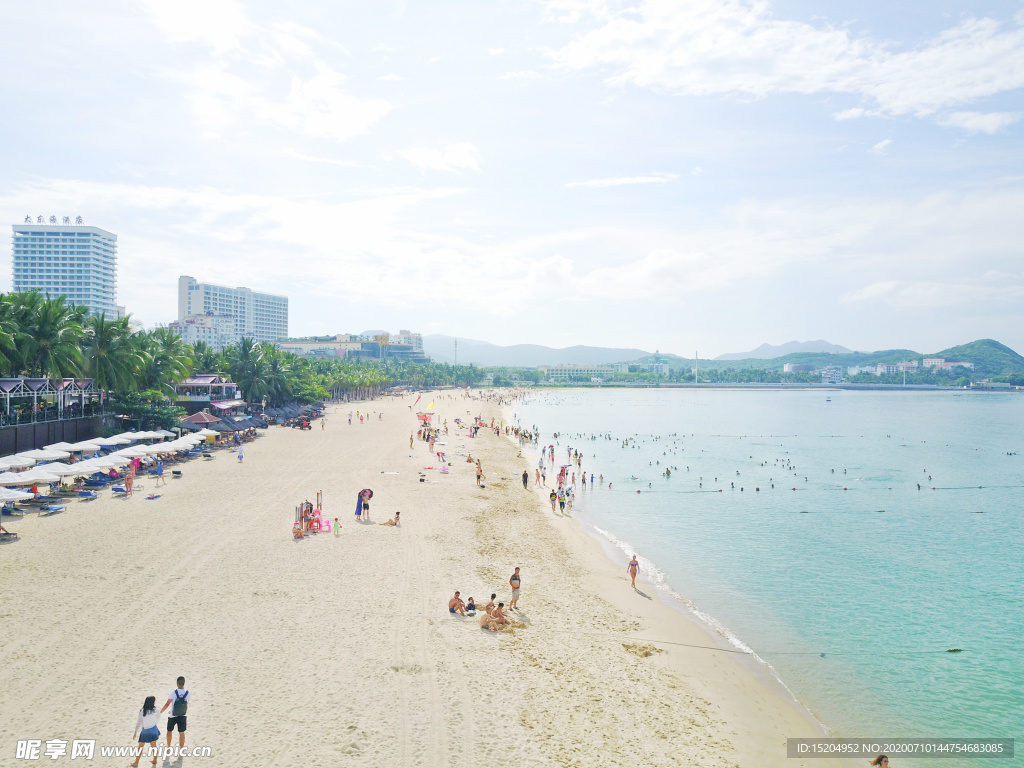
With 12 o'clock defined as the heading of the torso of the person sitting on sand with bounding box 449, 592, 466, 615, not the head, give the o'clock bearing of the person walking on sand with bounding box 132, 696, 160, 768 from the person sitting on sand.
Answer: The person walking on sand is roughly at 4 o'clock from the person sitting on sand.

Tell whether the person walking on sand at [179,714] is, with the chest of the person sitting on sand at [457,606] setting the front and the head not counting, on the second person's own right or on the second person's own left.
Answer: on the second person's own right

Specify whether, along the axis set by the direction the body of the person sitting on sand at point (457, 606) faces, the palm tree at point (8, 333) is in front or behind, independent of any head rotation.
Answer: behind

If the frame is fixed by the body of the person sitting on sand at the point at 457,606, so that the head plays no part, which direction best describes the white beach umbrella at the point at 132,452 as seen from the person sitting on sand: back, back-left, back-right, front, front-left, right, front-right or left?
back-left

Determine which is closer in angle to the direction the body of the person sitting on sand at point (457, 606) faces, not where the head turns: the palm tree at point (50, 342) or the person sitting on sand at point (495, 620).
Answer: the person sitting on sand

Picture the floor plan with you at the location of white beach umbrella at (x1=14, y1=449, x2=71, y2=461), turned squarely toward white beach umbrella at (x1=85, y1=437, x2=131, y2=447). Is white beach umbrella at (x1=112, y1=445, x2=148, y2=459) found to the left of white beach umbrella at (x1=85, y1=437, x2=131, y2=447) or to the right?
right

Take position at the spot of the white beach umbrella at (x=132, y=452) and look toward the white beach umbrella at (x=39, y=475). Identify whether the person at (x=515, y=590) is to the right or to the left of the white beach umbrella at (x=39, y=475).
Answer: left

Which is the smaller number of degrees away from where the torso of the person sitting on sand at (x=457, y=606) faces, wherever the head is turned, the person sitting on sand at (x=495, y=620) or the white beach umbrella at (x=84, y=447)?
the person sitting on sand

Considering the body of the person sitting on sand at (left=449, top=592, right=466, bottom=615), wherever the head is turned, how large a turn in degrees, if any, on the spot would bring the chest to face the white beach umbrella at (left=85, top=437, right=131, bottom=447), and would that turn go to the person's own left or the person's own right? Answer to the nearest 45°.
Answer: approximately 135° to the person's own left

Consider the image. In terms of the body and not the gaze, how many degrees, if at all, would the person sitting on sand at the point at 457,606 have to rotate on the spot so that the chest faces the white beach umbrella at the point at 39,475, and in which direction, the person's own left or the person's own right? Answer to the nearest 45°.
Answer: approximately 135° to the person's own left

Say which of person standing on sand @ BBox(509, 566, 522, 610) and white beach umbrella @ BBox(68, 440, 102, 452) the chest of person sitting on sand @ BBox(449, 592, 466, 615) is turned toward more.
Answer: the person standing on sand

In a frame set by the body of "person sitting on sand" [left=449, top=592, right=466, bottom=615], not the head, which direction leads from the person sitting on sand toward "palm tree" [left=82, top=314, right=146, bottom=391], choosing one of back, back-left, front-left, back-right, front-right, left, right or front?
back-left

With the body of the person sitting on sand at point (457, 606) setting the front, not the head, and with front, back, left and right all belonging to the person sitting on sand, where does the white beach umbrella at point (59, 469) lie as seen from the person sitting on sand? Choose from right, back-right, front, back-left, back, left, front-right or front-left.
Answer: back-left

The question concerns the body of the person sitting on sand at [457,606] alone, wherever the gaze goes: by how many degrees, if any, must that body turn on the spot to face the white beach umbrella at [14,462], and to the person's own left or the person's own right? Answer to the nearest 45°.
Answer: approximately 135° to the person's own left

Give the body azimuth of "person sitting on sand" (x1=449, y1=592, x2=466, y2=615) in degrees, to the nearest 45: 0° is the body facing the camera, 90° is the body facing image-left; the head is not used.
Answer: approximately 270°
